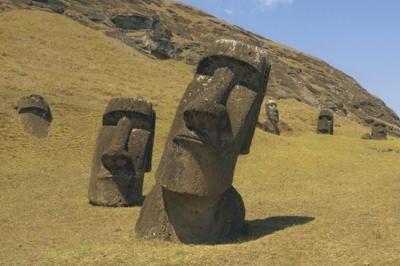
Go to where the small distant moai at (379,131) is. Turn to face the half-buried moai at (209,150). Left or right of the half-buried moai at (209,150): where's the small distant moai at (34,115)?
right

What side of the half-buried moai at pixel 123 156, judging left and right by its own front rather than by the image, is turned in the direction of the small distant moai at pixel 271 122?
back

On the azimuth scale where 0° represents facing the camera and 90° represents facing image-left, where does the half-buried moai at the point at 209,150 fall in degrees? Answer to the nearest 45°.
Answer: approximately 45°

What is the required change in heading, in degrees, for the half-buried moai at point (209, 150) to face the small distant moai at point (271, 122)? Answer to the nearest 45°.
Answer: approximately 135° to its right

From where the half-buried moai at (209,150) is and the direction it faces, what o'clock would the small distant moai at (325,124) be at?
The small distant moai is roughly at 5 o'clock from the half-buried moai.

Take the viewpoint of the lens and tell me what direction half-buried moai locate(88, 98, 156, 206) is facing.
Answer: facing the viewer and to the left of the viewer

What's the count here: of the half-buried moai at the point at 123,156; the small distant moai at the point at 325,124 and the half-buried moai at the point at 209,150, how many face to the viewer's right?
0

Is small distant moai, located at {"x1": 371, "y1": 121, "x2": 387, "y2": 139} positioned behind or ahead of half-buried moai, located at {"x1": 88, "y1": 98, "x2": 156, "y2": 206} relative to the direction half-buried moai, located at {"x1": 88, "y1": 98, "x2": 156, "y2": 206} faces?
behind

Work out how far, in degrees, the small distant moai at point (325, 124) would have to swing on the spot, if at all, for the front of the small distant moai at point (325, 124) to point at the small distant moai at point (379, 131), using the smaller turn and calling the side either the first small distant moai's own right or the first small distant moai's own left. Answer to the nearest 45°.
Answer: approximately 135° to the first small distant moai's own left

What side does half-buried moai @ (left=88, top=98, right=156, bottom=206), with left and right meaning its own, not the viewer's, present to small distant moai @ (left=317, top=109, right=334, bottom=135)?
back
